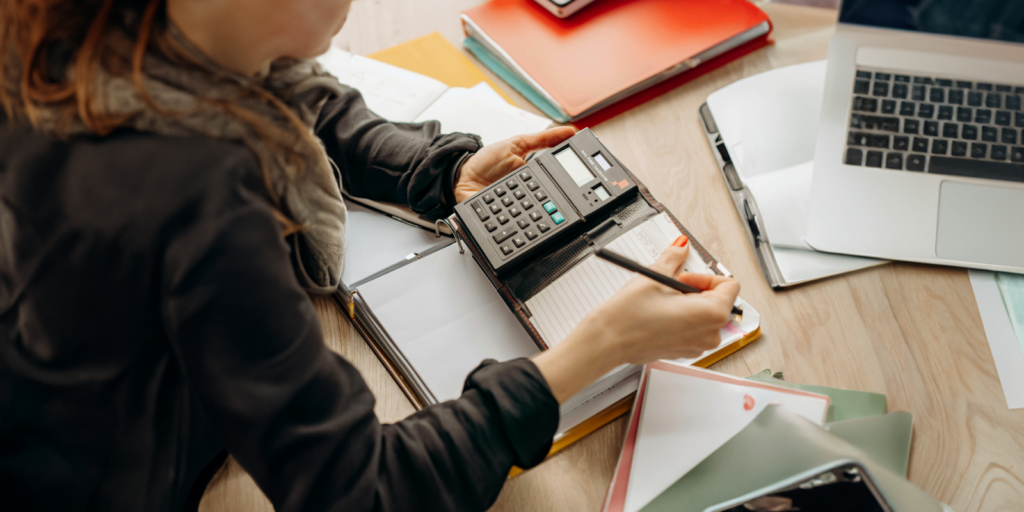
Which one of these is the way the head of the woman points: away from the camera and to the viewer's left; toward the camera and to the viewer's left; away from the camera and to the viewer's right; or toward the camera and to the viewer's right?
away from the camera and to the viewer's right

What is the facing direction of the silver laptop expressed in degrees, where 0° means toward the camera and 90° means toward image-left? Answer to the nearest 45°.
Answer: approximately 0°

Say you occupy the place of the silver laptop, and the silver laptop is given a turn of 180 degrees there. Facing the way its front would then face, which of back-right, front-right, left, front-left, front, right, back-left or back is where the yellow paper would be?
left
